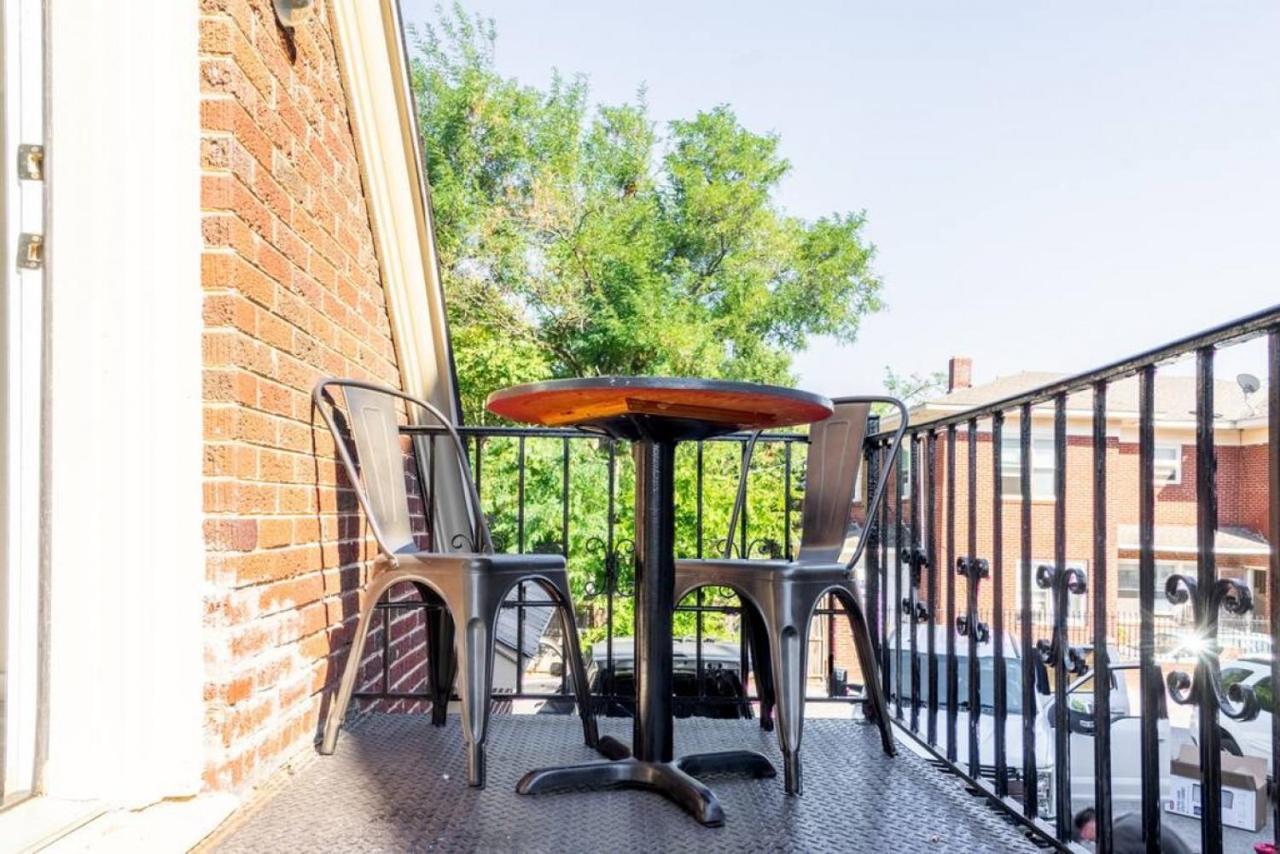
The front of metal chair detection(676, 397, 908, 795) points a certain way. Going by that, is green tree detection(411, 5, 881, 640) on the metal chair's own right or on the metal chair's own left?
on the metal chair's own right

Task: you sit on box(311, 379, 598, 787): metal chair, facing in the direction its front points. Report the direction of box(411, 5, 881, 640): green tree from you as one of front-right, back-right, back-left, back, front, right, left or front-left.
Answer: back-left

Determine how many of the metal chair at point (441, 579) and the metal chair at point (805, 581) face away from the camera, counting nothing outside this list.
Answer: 0

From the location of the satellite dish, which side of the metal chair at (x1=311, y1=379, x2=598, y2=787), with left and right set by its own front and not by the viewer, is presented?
left

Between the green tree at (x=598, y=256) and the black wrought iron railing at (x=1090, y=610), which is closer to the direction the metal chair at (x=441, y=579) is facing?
the black wrought iron railing

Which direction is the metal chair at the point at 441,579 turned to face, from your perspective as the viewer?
facing the viewer and to the right of the viewer
